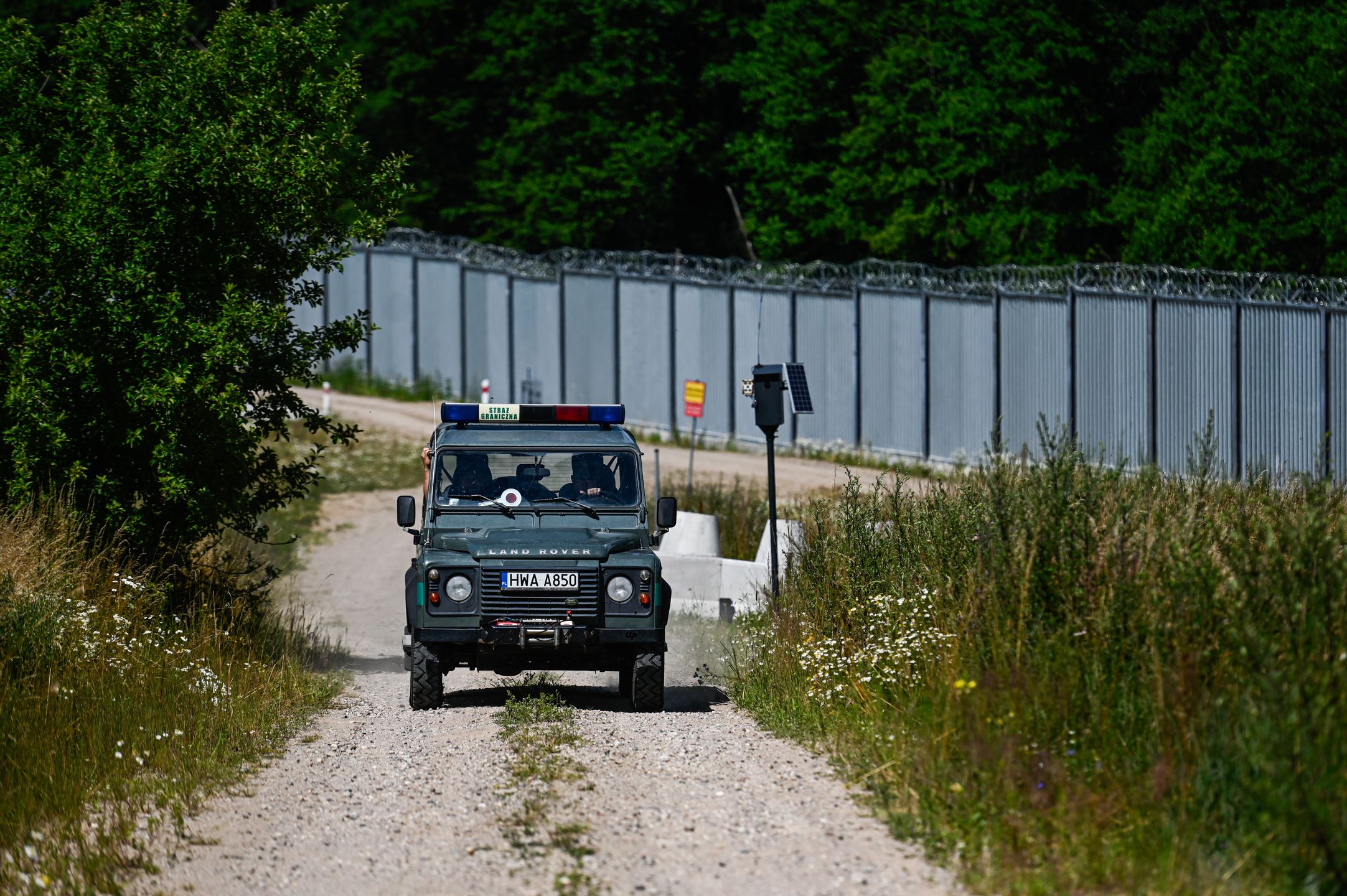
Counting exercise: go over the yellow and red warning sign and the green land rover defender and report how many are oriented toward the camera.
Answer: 2

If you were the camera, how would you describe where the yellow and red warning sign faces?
facing the viewer

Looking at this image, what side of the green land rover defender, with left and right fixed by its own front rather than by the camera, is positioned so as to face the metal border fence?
back

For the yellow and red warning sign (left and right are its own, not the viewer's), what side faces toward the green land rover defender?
front

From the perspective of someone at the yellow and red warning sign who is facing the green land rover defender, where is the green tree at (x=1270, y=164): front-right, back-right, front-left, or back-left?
back-left

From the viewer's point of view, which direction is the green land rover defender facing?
toward the camera

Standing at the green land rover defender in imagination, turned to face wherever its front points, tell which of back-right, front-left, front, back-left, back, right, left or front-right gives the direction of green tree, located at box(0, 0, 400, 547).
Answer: back-right

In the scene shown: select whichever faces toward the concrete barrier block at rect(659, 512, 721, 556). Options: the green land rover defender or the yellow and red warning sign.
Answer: the yellow and red warning sign

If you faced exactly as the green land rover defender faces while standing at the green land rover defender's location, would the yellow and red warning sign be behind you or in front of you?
behind

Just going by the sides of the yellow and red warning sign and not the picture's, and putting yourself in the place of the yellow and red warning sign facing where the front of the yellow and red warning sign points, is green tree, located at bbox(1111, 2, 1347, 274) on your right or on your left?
on your left
